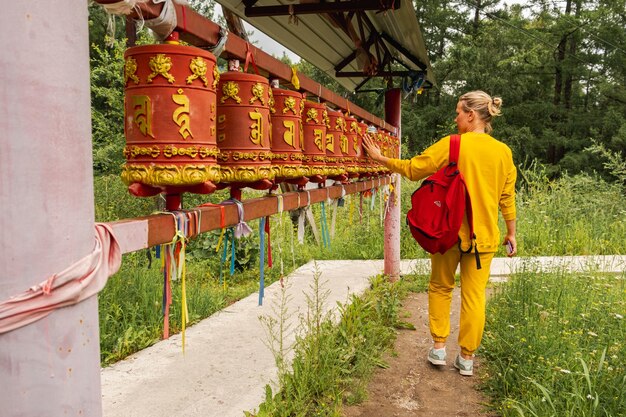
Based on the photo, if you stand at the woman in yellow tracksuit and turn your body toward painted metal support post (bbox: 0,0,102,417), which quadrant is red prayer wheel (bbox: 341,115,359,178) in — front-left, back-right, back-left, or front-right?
front-right

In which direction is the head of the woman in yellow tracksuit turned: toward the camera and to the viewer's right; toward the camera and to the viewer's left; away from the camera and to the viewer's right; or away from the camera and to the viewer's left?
away from the camera and to the viewer's left

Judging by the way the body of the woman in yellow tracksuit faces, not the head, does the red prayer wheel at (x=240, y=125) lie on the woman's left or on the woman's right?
on the woman's left

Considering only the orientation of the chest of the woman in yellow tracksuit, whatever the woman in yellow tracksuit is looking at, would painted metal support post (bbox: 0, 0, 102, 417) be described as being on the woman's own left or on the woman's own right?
on the woman's own left

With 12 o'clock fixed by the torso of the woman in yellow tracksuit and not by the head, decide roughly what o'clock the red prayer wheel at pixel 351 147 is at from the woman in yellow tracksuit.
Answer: The red prayer wheel is roughly at 10 o'clock from the woman in yellow tracksuit.

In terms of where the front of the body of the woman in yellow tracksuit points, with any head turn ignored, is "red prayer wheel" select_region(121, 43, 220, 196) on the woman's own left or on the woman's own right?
on the woman's own left

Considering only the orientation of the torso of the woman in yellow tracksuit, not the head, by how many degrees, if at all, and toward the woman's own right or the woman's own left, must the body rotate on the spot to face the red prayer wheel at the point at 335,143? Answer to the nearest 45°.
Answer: approximately 90° to the woman's own left

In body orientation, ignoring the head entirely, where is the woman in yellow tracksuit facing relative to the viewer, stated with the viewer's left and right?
facing away from the viewer and to the left of the viewer

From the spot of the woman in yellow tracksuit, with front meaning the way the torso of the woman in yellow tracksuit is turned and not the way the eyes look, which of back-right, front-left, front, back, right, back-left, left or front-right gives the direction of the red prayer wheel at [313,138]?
left
